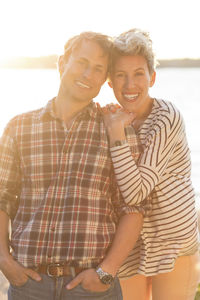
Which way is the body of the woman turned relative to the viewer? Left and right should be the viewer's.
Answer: facing the viewer and to the left of the viewer

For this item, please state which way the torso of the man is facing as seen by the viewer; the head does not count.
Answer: toward the camera

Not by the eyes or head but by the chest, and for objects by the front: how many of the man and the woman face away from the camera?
0

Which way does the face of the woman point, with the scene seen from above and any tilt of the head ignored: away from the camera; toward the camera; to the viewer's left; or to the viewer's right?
toward the camera
